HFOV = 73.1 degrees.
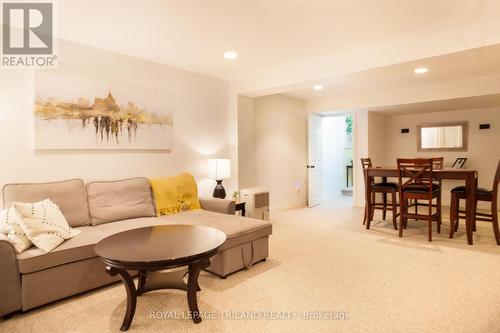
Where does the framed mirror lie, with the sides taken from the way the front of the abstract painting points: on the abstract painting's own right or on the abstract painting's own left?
on the abstract painting's own left

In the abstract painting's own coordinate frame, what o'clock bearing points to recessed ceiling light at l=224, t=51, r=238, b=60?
The recessed ceiling light is roughly at 11 o'clock from the abstract painting.

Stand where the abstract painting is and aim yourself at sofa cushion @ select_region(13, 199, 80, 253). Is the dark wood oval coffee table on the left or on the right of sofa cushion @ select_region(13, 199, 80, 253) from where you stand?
left

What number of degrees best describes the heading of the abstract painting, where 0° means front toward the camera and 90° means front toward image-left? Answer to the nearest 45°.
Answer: approximately 315°
